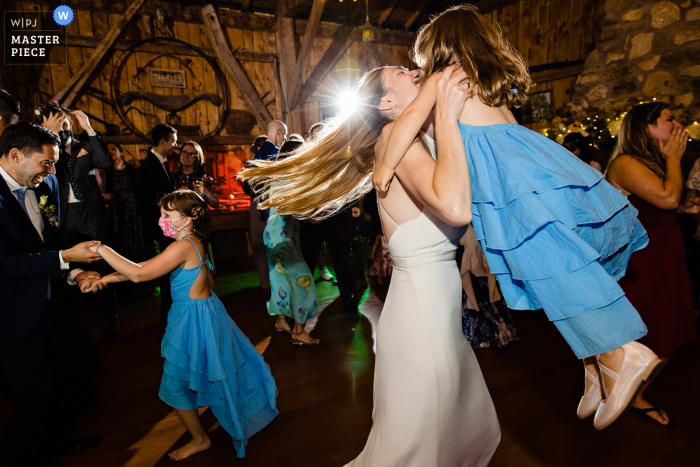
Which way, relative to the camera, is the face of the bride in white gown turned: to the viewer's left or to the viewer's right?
to the viewer's right

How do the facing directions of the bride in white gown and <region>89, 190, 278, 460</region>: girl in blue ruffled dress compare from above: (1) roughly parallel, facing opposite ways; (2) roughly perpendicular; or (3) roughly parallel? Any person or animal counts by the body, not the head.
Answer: roughly parallel, facing opposite ways

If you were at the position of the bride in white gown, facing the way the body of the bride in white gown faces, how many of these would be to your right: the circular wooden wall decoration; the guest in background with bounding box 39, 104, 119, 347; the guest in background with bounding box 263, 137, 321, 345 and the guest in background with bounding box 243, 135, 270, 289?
0

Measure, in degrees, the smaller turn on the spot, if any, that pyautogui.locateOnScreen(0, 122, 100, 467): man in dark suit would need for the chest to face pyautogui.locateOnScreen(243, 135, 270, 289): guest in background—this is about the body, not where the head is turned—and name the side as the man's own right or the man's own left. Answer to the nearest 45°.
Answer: approximately 90° to the man's own left

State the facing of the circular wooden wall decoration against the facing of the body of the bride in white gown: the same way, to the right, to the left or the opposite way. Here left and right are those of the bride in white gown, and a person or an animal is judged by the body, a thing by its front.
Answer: to the right

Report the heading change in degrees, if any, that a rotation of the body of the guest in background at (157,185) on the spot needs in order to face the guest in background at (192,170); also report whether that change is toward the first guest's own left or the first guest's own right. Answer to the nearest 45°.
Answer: approximately 45° to the first guest's own left

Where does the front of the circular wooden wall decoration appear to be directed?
toward the camera

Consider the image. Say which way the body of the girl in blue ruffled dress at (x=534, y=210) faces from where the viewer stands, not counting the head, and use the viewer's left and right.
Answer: facing away from the viewer and to the left of the viewer

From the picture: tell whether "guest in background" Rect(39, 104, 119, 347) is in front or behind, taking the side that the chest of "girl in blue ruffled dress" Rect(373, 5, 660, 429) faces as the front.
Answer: in front

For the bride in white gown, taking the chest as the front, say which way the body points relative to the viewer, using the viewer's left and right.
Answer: facing away from the viewer and to the right of the viewer

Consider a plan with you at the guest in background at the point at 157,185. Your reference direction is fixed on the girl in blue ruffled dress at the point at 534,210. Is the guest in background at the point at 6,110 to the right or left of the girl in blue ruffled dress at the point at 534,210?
right

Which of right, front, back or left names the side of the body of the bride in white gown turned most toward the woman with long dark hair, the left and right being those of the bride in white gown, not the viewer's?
front

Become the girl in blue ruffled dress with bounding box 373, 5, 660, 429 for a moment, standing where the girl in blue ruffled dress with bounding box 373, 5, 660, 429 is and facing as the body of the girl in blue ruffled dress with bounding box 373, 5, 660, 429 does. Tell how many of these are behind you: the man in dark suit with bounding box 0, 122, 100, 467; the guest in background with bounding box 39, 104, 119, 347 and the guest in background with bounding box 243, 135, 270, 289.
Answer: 0

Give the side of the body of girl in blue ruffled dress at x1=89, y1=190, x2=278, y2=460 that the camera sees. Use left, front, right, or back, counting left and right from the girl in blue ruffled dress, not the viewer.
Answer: left

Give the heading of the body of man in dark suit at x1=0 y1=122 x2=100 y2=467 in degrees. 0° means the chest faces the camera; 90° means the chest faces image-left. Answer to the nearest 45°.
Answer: approximately 315°
